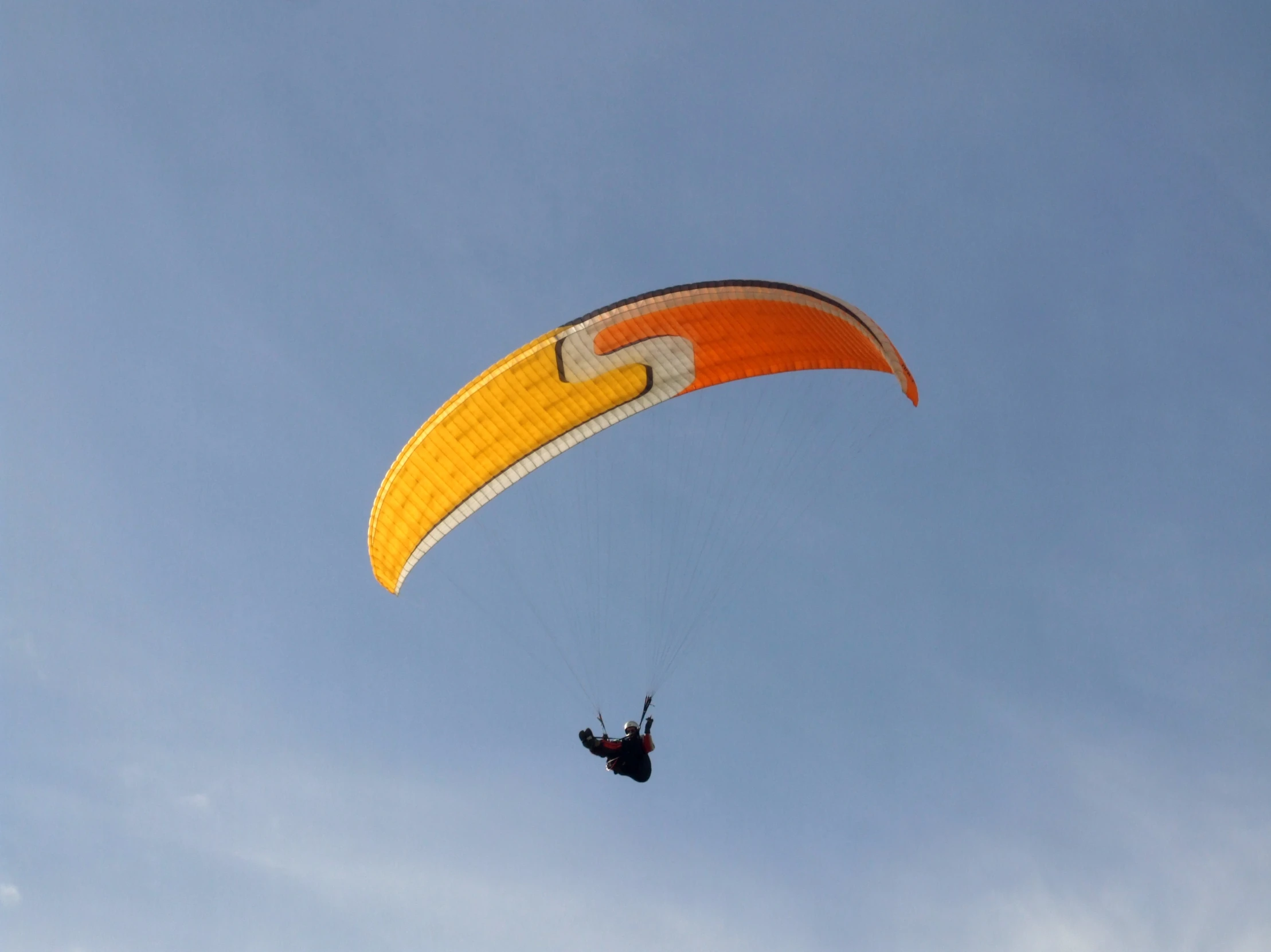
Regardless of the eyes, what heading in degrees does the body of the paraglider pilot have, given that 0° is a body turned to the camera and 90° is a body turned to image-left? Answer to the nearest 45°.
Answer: approximately 45°

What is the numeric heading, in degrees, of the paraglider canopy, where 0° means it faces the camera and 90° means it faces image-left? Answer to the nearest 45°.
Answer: approximately 45°

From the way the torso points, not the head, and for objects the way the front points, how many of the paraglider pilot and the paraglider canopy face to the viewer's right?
0
